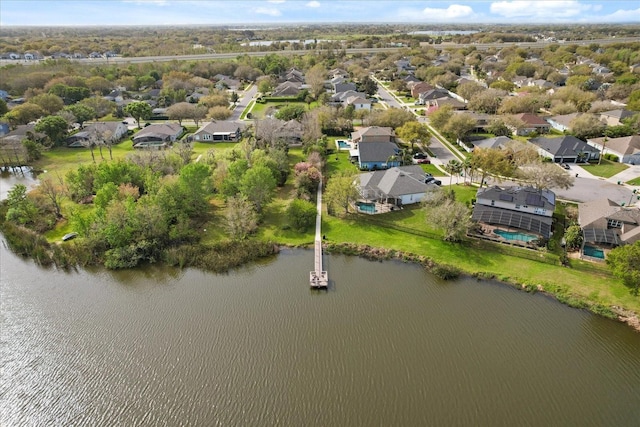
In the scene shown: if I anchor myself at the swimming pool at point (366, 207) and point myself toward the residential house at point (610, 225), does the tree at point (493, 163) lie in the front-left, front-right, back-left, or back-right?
front-left

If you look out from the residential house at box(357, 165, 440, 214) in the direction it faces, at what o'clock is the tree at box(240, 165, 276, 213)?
The tree is roughly at 7 o'clock from the residential house.

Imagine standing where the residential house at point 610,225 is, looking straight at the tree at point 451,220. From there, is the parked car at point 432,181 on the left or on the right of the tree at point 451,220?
right

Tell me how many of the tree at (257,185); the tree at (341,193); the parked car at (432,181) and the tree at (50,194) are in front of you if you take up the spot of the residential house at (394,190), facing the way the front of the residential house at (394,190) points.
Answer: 1

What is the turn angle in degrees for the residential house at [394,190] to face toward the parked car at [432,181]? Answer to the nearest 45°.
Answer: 0° — it already faces it

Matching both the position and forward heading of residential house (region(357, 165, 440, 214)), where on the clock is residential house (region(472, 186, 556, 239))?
residential house (region(472, 186, 556, 239)) is roughly at 2 o'clock from residential house (region(357, 165, 440, 214)).

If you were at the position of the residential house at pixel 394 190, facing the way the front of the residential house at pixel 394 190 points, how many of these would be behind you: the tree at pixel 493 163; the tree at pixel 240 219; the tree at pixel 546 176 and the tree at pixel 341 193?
2

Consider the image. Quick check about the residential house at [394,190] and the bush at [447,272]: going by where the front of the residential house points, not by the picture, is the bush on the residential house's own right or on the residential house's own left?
on the residential house's own right

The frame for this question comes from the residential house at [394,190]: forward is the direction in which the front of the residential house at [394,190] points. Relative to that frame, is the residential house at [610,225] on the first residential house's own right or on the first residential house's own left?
on the first residential house's own right

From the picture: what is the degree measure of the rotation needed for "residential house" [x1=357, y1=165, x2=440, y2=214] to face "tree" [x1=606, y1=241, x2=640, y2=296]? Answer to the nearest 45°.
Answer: approximately 90° to its right

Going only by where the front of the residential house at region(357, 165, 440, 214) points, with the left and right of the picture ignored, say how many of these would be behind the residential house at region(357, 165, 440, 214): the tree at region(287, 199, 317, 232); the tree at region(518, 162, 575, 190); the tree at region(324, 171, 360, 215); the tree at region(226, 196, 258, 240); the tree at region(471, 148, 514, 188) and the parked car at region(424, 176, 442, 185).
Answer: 3

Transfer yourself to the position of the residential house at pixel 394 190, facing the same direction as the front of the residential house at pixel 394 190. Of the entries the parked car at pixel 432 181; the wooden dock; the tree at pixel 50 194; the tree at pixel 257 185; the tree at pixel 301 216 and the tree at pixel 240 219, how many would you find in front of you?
1

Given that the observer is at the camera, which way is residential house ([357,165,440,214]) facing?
facing away from the viewer and to the right of the viewer

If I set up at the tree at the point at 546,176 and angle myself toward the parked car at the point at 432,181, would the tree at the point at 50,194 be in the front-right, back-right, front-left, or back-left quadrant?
front-left

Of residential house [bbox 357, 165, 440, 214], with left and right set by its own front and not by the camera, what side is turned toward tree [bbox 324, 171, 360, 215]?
back

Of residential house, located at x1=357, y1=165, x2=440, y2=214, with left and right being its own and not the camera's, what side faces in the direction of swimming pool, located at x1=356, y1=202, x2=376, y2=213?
back

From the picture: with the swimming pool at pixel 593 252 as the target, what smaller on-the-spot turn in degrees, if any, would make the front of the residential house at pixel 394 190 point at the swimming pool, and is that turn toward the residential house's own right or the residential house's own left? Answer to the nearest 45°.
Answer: approximately 90° to the residential house's own right

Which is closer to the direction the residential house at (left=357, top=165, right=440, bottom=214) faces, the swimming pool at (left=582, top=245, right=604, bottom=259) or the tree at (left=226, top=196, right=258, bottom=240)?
the swimming pool
